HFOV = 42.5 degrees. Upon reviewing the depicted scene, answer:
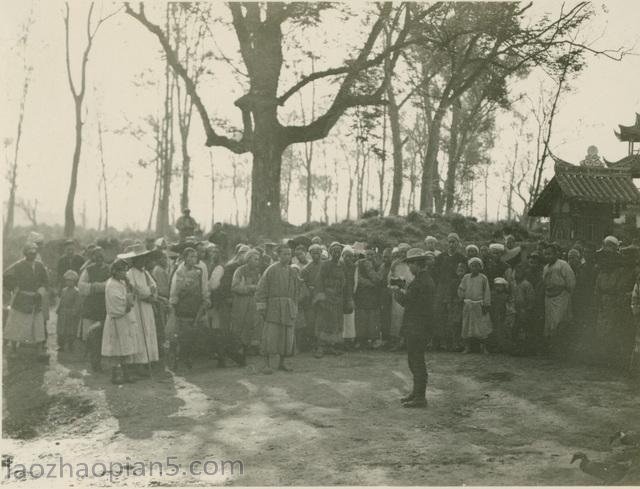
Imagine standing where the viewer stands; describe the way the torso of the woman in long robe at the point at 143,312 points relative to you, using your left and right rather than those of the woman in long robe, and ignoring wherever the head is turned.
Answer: facing the viewer and to the right of the viewer

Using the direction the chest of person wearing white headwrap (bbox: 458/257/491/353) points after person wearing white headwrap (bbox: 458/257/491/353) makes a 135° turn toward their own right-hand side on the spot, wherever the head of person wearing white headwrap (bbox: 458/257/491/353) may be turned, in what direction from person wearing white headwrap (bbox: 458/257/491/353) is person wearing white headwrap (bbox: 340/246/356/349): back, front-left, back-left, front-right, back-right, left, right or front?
front-left

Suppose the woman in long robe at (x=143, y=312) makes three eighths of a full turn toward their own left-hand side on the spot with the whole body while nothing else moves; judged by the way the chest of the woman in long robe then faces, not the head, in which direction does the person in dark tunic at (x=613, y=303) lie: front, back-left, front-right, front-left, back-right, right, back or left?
right

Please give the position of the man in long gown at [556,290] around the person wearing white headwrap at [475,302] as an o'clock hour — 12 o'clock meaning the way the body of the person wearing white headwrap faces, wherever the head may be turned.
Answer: The man in long gown is roughly at 9 o'clock from the person wearing white headwrap.

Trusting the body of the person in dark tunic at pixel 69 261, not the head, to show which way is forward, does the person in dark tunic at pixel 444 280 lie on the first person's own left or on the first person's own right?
on the first person's own left

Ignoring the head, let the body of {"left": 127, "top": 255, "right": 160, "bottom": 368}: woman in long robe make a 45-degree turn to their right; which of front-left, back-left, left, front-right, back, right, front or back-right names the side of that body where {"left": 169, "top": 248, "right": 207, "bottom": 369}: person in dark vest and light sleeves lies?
back-left

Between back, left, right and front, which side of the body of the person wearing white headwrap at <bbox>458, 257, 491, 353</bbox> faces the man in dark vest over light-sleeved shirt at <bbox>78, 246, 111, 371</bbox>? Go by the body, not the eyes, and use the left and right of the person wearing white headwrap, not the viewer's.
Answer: right

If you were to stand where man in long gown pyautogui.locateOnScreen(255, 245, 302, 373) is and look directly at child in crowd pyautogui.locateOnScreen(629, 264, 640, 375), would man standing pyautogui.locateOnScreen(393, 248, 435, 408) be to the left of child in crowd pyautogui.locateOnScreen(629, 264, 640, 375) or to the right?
right

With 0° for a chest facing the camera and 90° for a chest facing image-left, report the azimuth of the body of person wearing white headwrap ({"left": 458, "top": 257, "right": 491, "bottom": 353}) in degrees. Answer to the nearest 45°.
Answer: approximately 0°

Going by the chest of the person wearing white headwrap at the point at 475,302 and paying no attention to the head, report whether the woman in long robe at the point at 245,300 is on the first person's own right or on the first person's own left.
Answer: on the first person's own right

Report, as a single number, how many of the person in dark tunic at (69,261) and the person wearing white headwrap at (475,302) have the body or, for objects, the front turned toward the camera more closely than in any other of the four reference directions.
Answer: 2
